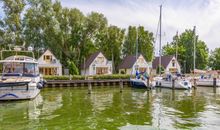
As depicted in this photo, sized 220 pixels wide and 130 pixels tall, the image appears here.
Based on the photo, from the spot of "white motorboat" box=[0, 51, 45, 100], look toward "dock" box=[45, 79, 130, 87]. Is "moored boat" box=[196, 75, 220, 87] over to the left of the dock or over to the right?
right

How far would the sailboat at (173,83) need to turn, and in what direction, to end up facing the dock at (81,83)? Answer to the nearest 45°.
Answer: approximately 45° to its left

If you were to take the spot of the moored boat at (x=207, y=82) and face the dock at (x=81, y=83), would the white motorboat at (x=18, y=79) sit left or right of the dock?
left

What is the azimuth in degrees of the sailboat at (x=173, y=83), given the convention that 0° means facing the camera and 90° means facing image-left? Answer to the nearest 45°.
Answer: approximately 135°

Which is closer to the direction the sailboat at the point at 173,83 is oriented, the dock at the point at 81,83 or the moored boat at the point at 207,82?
the dock
